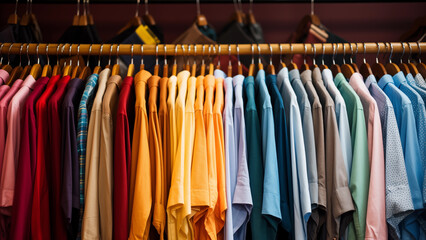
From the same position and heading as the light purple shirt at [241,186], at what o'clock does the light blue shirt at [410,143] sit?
the light blue shirt at [410,143] is roughly at 6 o'clock from the light purple shirt at [241,186].

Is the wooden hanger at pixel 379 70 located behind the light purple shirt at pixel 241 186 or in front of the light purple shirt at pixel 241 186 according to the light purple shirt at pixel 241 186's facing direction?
behind

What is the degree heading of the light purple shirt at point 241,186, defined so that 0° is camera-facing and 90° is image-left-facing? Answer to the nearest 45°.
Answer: approximately 90°
